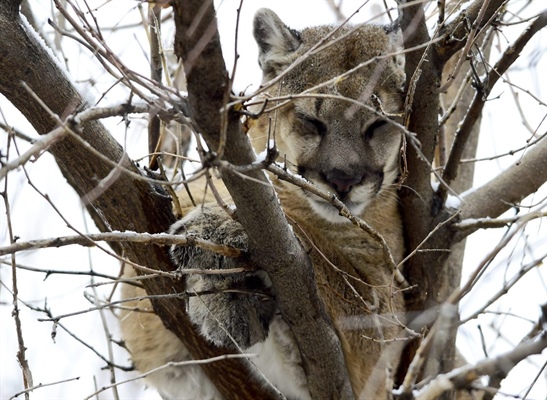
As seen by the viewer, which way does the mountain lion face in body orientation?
toward the camera
